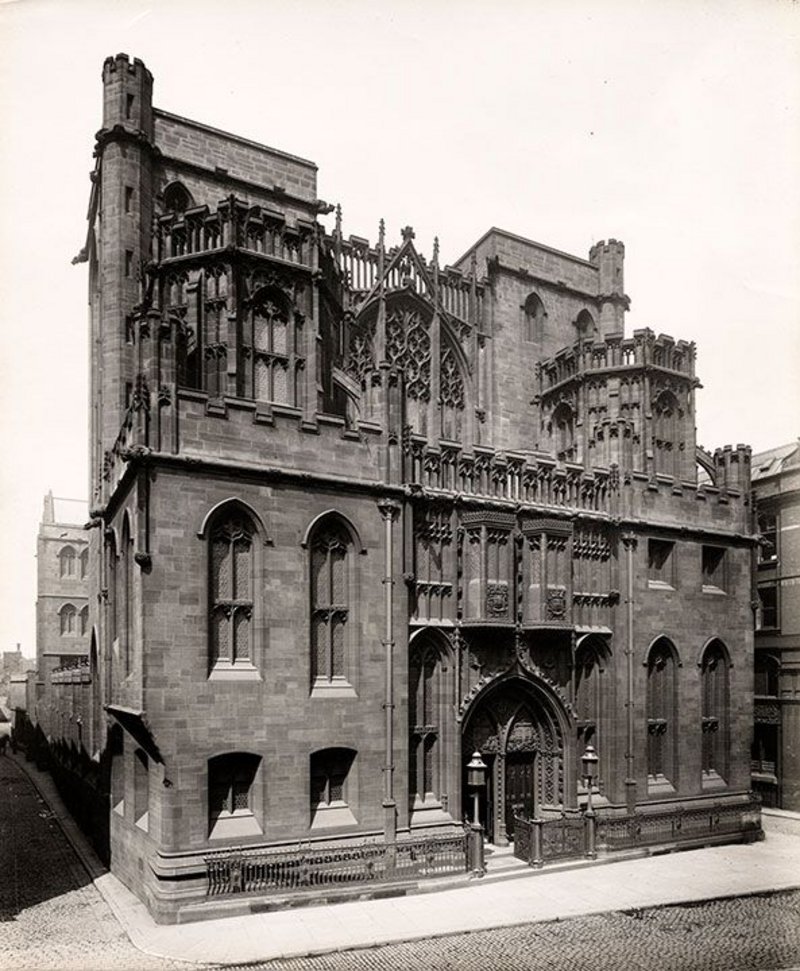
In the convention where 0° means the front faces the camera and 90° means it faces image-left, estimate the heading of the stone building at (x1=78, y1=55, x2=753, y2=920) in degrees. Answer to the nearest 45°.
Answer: approximately 315°

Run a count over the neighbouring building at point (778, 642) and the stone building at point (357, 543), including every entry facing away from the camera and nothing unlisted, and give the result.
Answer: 0
